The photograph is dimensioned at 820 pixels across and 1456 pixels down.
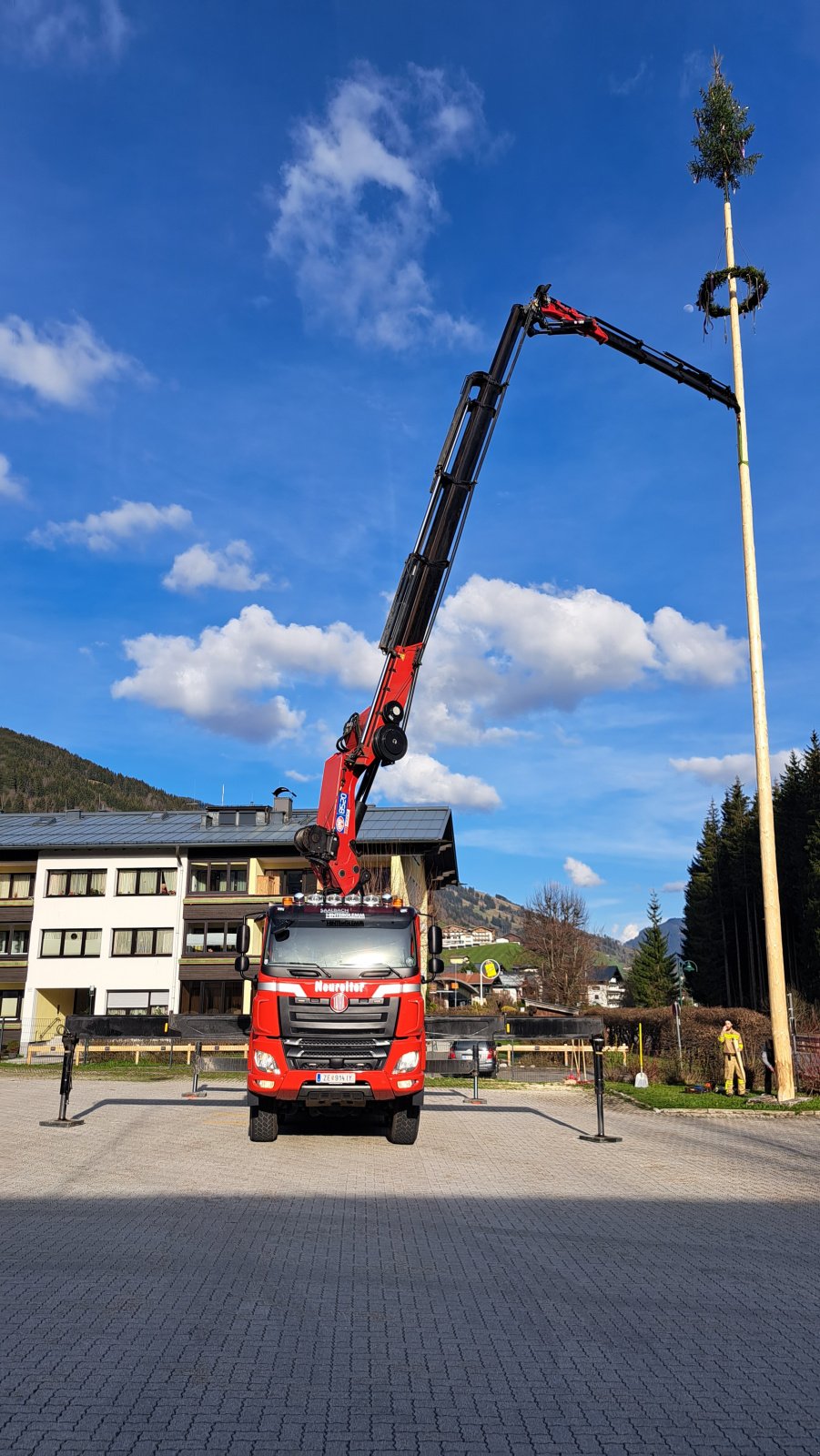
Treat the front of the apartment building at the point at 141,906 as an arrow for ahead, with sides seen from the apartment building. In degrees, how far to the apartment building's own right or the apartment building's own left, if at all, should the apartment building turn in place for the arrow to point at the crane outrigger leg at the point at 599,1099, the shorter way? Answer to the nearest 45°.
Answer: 0° — it already faces it

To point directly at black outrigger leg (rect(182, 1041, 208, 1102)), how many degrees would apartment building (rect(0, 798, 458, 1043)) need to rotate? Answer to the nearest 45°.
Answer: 0° — it already faces it

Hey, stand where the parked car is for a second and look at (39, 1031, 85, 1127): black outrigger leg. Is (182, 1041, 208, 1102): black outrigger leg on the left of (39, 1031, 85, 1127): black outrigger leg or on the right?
right

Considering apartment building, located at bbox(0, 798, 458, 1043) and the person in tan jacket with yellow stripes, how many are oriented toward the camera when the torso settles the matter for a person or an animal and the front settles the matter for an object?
2

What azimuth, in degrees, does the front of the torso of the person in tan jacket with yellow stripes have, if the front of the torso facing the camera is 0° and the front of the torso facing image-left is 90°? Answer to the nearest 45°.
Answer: approximately 0°

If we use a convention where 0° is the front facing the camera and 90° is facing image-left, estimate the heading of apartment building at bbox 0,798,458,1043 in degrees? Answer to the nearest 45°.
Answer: approximately 0°

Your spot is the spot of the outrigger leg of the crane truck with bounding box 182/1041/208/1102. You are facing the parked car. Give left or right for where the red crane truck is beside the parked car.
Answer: right

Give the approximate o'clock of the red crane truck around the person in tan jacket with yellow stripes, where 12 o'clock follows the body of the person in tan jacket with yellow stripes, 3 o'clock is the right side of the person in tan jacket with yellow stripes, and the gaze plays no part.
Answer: The red crane truck is roughly at 1 o'clock from the person in tan jacket with yellow stripes.

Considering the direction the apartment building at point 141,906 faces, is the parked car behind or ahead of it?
ahead
